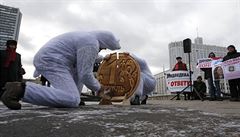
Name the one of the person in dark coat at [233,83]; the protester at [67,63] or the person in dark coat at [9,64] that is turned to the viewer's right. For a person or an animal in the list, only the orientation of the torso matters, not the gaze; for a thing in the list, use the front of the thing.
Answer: the protester

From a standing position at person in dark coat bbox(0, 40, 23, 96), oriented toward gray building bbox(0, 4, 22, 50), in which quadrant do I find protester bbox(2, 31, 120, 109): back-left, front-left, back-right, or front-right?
back-right

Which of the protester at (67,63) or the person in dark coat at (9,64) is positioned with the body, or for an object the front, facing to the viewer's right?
the protester

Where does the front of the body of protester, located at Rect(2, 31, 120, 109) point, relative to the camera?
to the viewer's right

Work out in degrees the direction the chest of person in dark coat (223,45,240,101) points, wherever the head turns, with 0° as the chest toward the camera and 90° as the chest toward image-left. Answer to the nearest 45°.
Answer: approximately 0°

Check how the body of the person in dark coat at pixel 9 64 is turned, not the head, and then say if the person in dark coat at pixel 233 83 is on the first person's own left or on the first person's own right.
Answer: on the first person's own left

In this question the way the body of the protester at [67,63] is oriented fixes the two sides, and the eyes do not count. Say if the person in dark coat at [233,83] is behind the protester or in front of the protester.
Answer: in front

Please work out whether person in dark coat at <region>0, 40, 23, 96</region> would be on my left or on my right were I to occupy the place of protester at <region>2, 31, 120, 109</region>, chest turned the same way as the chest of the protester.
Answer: on my left
